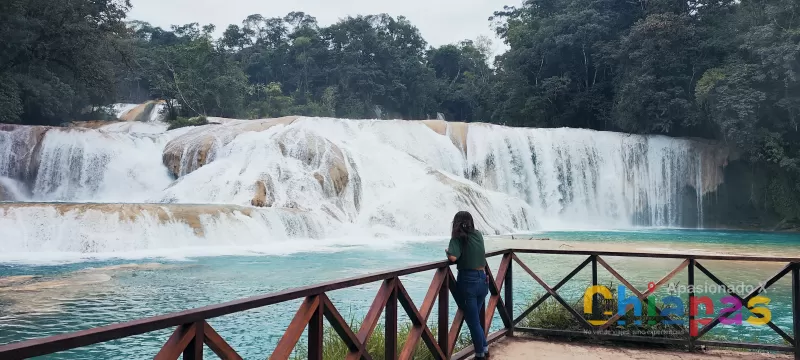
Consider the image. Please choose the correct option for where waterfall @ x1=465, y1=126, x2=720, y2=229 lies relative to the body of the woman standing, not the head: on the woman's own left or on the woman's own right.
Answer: on the woman's own right

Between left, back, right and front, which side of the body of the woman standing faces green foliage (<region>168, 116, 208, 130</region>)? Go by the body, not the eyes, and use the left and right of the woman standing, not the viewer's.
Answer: front

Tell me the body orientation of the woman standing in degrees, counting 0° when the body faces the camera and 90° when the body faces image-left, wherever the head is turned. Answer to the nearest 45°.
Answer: approximately 135°

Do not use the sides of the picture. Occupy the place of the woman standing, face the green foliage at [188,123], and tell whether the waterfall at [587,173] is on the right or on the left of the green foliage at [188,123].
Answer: right
